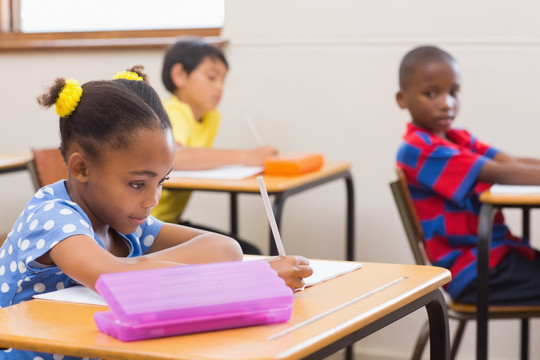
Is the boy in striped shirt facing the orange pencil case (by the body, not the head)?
no

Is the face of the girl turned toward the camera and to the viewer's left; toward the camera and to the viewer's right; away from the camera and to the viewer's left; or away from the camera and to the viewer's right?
toward the camera and to the viewer's right

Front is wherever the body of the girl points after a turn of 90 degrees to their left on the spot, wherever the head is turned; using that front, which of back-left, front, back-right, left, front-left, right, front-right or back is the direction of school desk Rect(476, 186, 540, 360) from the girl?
front

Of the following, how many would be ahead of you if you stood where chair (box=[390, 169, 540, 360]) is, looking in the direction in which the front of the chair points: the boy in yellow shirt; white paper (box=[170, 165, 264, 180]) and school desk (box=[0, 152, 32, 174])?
0

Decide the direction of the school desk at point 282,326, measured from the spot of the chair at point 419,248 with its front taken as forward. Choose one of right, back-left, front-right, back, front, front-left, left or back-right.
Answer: right

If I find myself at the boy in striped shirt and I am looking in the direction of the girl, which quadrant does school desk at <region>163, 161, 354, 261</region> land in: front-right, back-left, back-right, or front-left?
front-right

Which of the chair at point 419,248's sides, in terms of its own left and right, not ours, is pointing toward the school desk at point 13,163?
back

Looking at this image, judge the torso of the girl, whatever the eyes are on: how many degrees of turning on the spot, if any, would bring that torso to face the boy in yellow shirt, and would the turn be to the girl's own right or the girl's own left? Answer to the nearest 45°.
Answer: approximately 135° to the girl's own left

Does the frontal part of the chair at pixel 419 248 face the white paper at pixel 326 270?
no

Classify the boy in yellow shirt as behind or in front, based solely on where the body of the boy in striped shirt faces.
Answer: behind

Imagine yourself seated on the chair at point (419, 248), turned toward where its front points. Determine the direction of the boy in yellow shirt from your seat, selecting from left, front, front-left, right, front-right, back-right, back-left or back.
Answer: back-left

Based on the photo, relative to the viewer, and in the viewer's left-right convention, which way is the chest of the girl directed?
facing the viewer and to the right of the viewer

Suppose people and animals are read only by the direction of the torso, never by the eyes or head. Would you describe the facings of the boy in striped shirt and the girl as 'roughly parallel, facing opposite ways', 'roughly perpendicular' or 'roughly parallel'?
roughly parallel

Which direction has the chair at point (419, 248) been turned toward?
to the viewer's right
